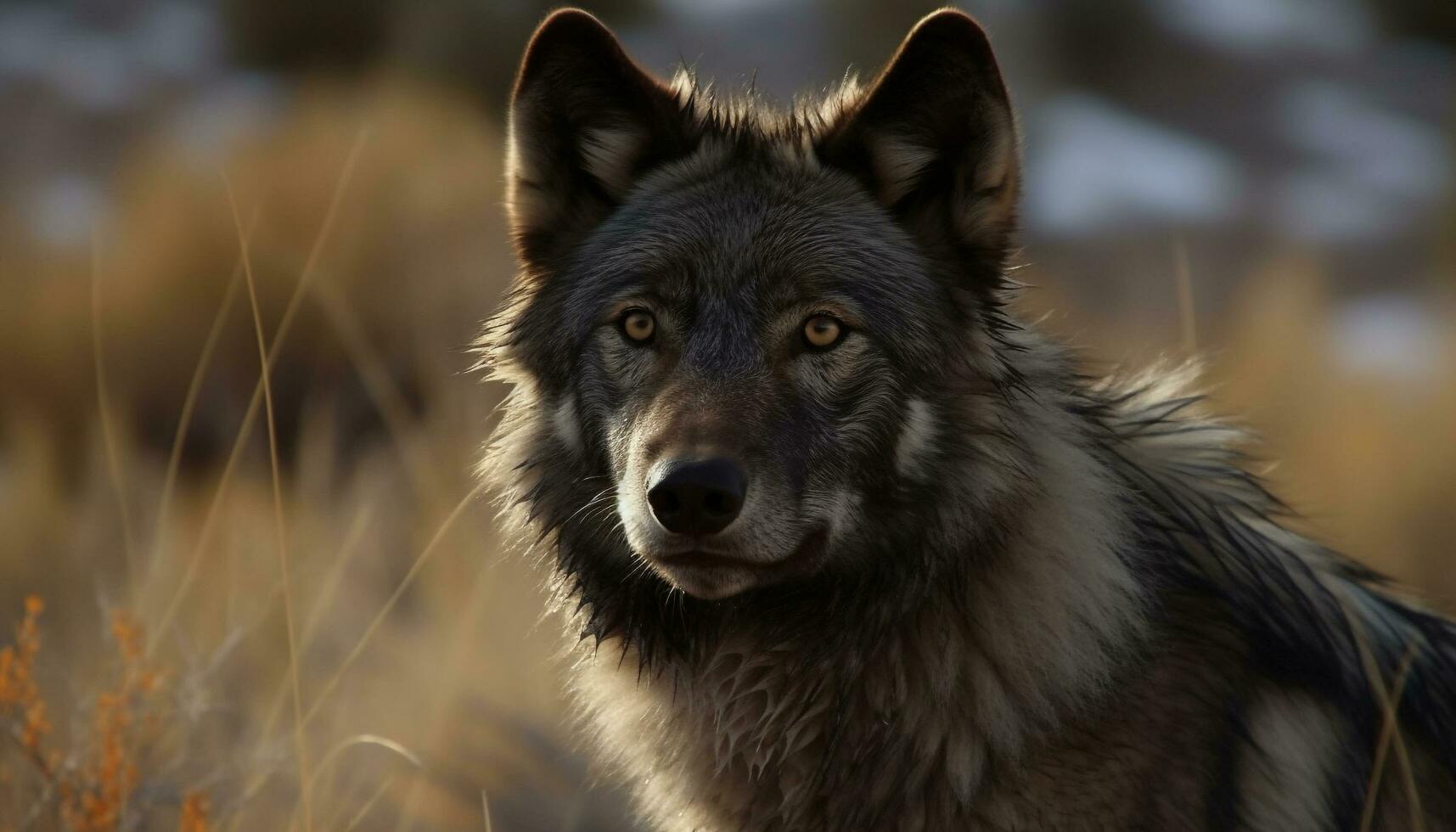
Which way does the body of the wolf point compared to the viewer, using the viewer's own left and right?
facing the viewer and to the left of the viewer
